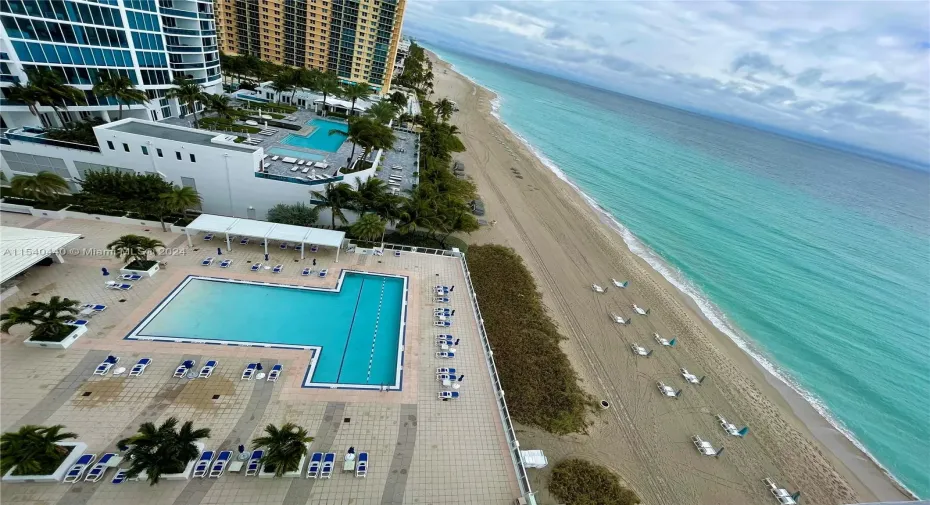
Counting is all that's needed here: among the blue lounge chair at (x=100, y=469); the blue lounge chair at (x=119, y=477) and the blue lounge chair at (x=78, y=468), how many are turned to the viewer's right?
0

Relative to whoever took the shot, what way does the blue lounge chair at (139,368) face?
facing the viewer and to the left of the viewer

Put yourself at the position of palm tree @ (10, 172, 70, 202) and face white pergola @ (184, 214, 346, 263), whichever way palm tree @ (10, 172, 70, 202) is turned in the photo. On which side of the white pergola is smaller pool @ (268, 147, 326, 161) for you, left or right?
left

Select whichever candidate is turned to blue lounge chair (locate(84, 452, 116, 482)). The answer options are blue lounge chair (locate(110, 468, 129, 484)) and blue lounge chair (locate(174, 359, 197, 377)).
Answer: blue lounge chair (locate(174, 359, 197, 377))

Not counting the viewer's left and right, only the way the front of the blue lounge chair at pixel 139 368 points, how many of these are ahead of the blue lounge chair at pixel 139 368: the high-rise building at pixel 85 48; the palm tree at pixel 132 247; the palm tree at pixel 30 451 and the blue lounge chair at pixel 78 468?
2

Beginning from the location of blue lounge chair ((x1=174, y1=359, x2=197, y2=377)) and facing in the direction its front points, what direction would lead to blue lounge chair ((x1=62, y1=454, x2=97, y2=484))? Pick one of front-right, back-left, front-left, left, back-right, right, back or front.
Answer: front

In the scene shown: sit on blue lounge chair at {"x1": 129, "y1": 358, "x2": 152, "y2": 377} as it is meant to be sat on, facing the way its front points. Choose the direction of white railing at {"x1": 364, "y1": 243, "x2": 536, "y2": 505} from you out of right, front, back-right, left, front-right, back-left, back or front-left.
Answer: left
